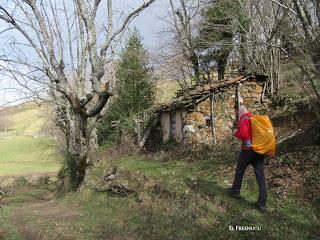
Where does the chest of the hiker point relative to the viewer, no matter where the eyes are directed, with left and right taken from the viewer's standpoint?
facing away from the viewer and to the left of the viewer
